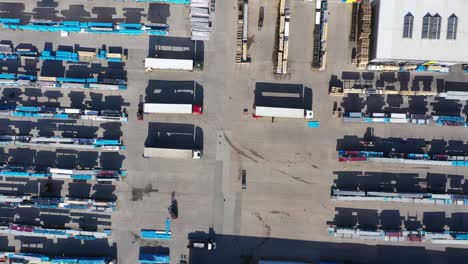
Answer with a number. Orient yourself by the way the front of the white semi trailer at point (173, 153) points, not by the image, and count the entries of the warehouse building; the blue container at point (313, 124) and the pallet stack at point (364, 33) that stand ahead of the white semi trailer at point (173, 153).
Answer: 3

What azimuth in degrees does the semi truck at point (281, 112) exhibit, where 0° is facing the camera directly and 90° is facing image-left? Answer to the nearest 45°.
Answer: approximately 270°

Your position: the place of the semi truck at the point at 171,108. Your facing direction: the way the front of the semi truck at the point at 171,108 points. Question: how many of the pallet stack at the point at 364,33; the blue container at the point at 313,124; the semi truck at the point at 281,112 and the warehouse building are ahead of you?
4

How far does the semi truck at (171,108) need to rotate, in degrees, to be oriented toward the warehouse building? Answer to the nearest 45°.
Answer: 0° — it already faces it

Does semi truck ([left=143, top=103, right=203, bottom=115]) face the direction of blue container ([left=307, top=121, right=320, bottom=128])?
yes

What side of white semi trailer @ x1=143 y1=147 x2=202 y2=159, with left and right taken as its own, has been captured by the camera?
right

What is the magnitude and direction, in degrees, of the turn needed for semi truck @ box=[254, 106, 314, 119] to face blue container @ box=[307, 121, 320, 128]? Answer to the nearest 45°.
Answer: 0° — it already faces it

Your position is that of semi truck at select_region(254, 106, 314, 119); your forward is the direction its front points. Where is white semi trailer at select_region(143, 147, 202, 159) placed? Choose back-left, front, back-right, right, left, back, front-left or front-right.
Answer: back

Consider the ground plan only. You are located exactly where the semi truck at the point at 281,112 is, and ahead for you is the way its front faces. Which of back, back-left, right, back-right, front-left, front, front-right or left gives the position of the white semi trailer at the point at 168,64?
back

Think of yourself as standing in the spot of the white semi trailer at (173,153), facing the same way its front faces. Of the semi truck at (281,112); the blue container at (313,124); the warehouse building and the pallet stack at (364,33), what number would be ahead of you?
4

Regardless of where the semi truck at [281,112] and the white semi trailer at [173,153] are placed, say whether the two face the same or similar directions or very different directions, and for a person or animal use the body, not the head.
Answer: same or similar directions

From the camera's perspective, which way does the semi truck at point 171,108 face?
to the viewer's right

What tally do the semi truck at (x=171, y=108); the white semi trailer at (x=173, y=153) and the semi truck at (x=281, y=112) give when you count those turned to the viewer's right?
3

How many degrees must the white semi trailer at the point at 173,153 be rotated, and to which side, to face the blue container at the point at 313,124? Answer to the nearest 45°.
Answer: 0° — it already faces it
